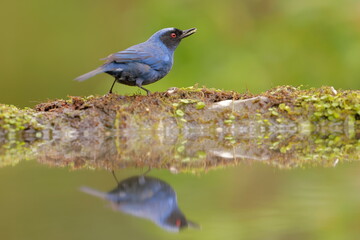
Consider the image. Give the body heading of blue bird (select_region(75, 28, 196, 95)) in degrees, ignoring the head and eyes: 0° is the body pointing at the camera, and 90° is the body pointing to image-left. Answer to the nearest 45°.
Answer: approximately 270°
